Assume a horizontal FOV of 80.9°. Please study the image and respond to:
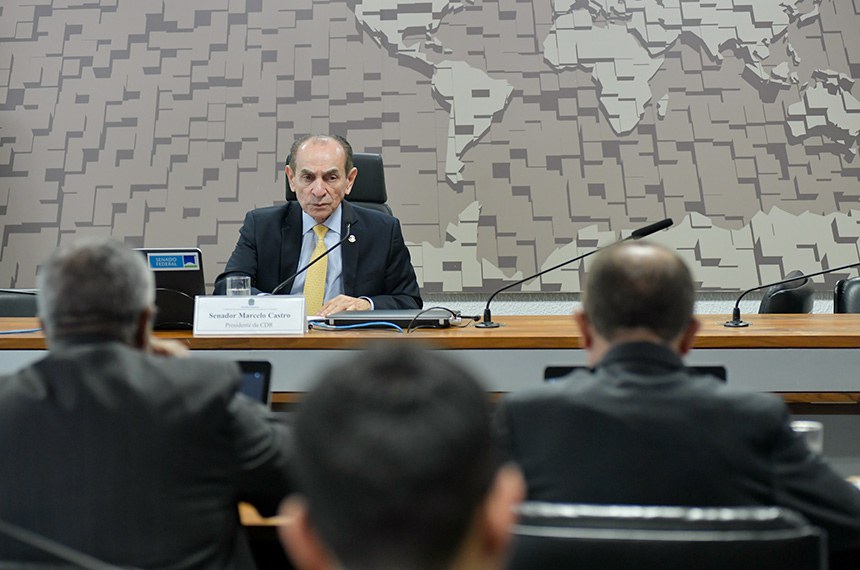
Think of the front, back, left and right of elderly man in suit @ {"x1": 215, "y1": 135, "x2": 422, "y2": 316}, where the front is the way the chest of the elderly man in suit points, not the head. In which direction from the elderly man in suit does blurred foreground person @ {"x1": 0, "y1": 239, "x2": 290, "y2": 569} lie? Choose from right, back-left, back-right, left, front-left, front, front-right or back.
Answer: front

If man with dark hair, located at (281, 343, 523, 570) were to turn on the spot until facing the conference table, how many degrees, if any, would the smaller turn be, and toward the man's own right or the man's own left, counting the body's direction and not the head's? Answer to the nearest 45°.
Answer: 0° — they already face it

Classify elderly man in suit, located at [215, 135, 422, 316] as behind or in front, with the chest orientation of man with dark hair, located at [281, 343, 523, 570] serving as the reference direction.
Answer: in front

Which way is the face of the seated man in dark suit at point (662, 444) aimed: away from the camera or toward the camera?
away from the camera

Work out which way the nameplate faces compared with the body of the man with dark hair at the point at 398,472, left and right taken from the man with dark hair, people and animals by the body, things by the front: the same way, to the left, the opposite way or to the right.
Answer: the opposite way

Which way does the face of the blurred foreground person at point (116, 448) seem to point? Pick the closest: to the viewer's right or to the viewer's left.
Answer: to the viewer's right

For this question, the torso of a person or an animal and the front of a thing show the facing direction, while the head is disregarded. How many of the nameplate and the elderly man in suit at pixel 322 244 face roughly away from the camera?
0

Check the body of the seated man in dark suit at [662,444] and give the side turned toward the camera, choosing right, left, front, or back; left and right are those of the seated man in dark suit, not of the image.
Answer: back

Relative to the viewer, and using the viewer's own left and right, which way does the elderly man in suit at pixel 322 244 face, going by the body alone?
facing the viewer

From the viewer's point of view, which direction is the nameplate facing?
toward the camera

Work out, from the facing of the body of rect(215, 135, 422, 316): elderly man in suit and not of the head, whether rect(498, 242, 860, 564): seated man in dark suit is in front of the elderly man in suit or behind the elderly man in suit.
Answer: in front

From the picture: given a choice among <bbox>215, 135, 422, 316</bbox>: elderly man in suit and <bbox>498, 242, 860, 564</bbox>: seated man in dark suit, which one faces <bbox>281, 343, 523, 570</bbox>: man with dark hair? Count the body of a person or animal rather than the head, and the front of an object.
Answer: the elderly man in suit

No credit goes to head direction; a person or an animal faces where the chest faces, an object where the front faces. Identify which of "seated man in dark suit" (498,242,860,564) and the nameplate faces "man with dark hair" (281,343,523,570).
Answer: the nameplate

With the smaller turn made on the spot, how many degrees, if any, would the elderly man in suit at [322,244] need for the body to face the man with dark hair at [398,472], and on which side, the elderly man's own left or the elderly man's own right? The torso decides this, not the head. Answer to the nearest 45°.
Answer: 0° — they already face them

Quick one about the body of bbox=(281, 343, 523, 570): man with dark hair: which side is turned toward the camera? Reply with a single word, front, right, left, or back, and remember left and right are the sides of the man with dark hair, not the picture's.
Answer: back

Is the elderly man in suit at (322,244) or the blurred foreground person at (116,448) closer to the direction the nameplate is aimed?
the blurred foreground person
